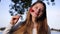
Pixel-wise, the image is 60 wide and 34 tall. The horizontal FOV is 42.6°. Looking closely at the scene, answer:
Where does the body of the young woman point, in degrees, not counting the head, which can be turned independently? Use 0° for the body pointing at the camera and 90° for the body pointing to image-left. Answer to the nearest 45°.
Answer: approximately 0°
